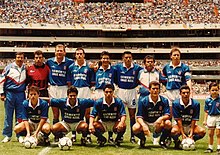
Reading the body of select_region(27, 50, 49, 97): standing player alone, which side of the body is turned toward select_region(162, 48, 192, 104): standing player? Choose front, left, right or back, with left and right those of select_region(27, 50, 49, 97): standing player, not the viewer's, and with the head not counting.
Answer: left

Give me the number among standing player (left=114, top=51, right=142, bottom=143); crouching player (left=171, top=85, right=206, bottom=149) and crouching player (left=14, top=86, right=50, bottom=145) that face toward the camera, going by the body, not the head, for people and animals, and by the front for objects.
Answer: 3

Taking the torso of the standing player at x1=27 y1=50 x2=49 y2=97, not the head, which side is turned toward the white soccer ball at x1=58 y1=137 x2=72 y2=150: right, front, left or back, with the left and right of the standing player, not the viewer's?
front

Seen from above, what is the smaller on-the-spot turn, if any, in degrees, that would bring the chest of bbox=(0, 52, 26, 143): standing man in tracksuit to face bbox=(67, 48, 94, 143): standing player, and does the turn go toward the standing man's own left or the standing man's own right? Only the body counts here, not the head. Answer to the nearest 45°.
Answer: approximately 45° to the standing man's own left

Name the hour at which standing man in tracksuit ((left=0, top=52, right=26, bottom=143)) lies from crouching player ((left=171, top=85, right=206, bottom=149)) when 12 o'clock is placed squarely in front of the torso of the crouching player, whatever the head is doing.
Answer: The standing man in tracksuit is roughly at 3 o'clock from the crouching player.
